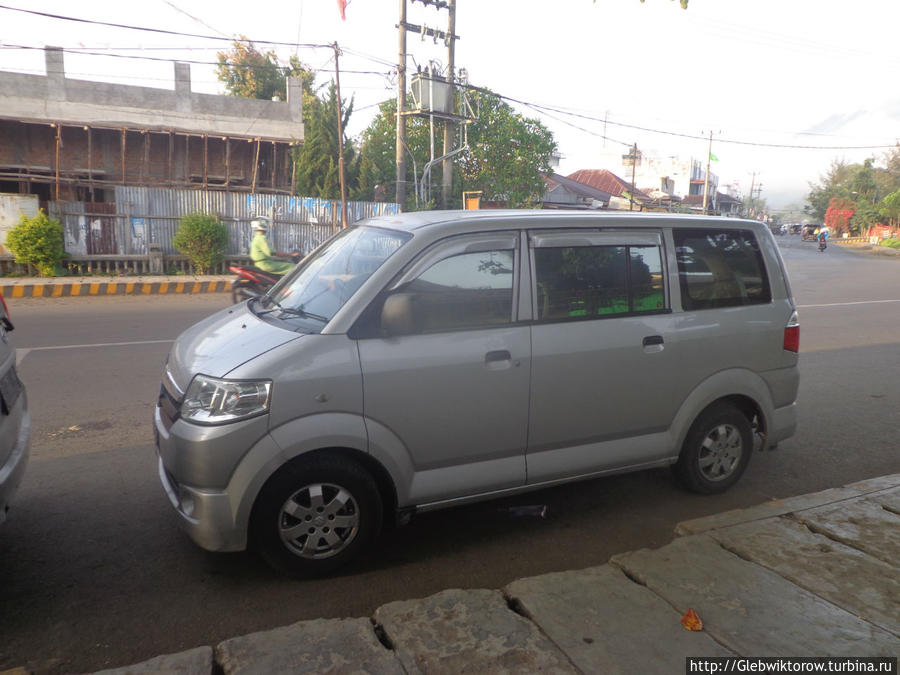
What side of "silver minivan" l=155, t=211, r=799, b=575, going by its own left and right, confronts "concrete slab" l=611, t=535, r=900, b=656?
left

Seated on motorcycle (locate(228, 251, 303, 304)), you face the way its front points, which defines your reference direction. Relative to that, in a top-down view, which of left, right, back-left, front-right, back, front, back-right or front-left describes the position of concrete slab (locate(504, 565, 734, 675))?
back-right

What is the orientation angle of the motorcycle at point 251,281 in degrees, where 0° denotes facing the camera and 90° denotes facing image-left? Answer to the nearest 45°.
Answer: approximately 225°

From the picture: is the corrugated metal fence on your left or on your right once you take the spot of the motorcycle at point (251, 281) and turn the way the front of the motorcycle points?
on your left

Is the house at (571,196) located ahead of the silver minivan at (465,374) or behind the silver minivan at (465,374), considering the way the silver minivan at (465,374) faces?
behind

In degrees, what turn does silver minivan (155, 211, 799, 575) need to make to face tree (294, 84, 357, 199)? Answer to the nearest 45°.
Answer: approximately 135° to its right

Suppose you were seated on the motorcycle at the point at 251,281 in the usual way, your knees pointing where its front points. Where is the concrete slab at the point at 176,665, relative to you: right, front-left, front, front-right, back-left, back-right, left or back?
back-right

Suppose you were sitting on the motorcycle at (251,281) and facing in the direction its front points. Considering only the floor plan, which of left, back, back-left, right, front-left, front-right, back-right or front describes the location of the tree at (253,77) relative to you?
front-left

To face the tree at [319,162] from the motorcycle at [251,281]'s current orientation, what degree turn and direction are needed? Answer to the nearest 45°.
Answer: approximately 45° to its left

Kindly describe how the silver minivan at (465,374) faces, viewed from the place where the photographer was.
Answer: facing the viewer and to the left of the viewer

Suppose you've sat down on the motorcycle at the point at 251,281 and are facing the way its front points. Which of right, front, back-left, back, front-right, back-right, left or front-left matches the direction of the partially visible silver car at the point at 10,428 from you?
back-right

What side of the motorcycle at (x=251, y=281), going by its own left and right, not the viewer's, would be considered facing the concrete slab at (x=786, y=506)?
right

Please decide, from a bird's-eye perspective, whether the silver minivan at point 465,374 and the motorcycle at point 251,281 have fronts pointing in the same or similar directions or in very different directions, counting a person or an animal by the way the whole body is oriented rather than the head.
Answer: very different directions
